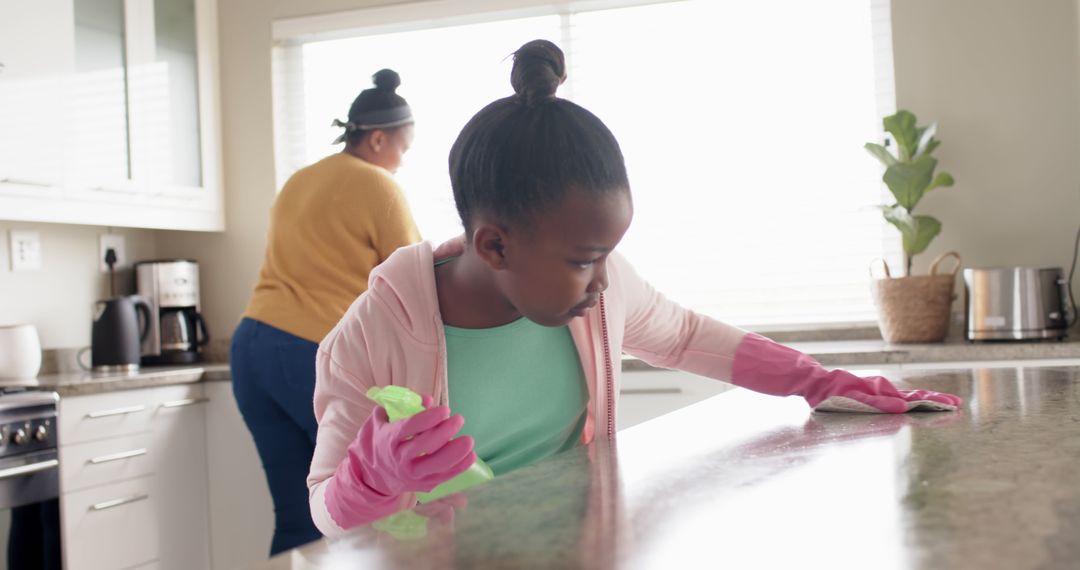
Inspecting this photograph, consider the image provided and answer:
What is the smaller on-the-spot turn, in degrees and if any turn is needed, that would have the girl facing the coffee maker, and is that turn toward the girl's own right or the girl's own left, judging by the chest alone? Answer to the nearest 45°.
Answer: approximately 180°

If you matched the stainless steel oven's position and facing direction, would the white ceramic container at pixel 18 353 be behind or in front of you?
behind

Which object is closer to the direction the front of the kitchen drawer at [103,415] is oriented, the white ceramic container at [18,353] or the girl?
the girl

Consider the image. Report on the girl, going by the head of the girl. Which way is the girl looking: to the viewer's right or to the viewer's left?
to the viewer's right
